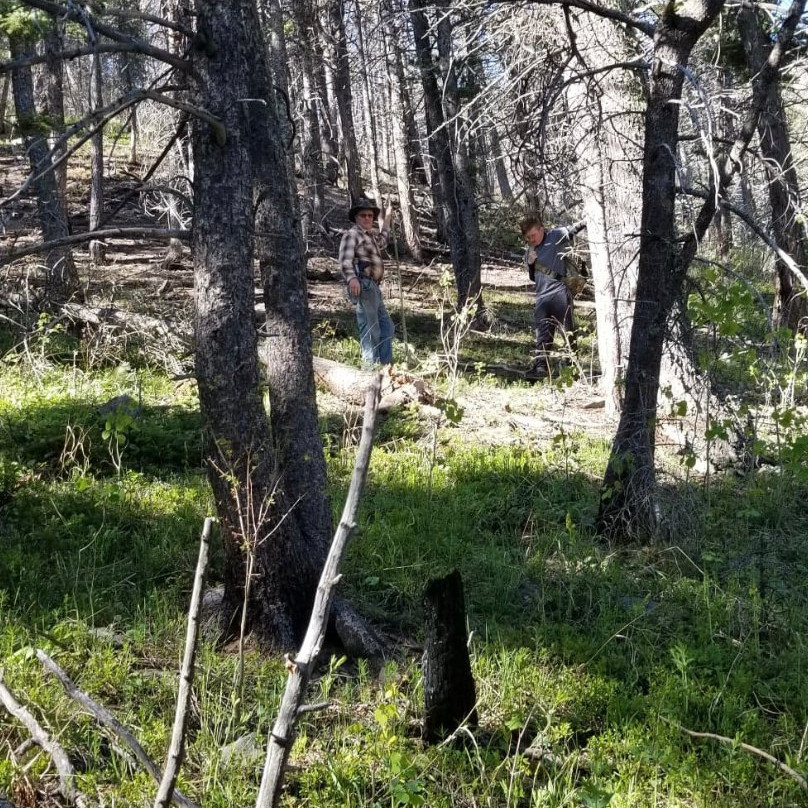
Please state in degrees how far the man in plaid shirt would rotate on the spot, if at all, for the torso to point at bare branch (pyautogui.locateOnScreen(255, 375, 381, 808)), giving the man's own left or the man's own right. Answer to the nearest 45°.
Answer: approximately 45° to the man's own right

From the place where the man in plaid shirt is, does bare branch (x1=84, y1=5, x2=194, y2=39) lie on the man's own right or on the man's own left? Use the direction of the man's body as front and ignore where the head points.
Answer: on the man's own right

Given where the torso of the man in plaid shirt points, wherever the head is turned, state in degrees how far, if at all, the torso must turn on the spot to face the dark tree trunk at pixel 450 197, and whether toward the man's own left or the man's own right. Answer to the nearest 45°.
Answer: approximately 135° to the man's own left

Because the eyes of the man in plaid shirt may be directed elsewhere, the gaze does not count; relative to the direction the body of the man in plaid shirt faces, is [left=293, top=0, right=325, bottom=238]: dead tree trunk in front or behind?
behind

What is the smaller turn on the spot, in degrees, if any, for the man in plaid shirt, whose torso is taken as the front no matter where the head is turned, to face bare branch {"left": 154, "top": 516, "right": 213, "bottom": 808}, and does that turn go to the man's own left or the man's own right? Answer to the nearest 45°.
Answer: approximately 45° to the man's own right

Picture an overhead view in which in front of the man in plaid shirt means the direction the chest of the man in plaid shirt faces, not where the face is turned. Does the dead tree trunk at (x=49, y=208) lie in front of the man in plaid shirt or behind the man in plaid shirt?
behind

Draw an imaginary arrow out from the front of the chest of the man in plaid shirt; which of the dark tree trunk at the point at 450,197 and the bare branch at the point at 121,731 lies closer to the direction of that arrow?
the bare branch

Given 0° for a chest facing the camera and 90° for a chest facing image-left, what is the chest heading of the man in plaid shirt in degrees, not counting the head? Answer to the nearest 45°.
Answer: approximately 315°

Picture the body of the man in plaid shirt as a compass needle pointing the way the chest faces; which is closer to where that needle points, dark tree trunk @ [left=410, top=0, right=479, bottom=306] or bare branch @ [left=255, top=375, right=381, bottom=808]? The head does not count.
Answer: the bare branch

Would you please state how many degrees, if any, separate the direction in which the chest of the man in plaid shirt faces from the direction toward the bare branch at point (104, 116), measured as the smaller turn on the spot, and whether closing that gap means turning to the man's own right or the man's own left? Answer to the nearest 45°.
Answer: approximately 45° to the man's own right
